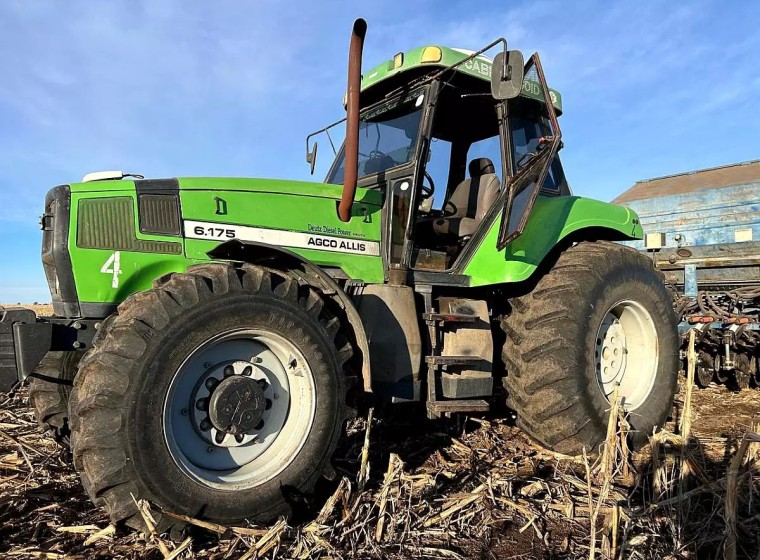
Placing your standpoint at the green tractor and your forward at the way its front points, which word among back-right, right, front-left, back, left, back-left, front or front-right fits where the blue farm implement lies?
back

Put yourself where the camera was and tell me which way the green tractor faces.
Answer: facing the viewer and to the left of the viewer
